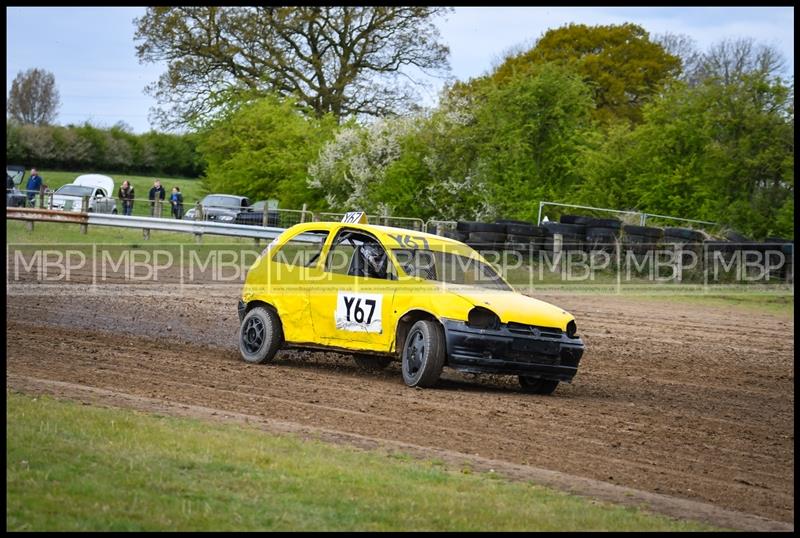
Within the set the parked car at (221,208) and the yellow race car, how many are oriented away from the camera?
0

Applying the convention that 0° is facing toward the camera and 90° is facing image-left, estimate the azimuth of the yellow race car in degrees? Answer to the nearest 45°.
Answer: approximately 315°

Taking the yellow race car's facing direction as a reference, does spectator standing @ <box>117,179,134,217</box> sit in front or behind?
behind

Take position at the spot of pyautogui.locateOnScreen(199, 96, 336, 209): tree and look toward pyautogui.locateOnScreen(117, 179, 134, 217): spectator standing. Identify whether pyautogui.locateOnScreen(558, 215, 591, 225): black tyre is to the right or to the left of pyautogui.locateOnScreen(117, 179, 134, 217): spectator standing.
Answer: left

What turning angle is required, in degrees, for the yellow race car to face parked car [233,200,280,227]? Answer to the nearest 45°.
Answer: approximately 135° to its left

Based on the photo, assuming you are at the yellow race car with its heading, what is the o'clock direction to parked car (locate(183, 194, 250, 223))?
The parked car is roughly at 7 o'clock from the yellow race car.
